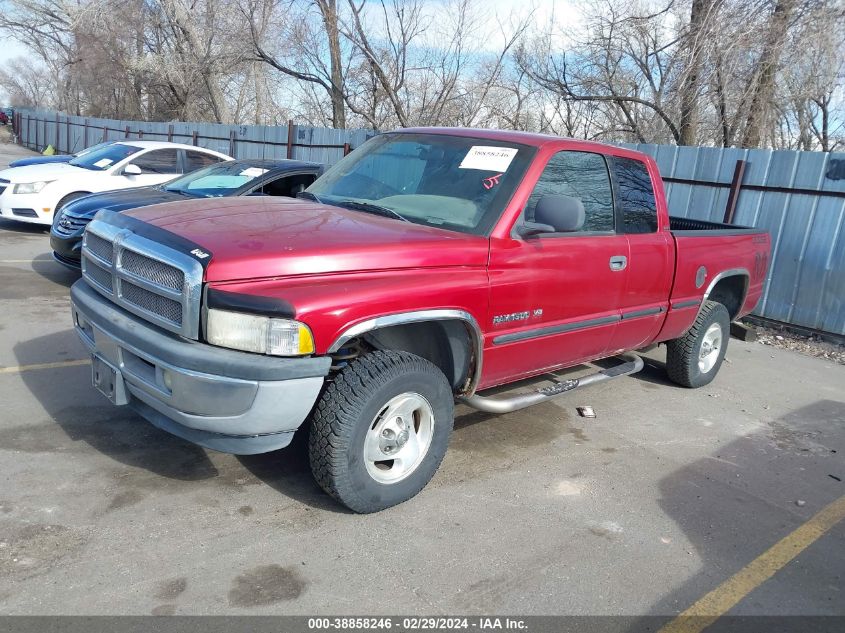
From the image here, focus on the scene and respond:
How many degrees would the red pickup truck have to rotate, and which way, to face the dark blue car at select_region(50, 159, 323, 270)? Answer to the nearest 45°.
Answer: approximately 90° to its right

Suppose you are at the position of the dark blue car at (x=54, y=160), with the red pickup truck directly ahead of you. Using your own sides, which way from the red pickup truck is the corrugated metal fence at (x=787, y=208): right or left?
left

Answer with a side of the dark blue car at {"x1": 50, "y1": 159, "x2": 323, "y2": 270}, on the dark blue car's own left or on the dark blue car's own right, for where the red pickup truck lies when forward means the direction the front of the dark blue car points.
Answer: on the dark blue car's own left

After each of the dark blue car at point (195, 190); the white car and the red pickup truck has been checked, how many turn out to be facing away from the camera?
0

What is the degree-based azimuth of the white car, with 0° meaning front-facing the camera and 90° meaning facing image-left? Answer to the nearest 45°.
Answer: approximately 45°

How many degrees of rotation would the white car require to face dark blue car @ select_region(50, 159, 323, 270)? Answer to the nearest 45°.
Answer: approximately 90° to its left

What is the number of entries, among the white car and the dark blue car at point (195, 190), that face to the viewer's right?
0

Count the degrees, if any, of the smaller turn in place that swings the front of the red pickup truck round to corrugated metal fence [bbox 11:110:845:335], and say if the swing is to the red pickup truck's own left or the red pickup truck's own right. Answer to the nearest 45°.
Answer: approximately 180°

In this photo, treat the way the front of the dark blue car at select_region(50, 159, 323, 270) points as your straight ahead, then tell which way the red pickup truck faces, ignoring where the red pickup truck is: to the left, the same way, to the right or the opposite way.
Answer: the same way

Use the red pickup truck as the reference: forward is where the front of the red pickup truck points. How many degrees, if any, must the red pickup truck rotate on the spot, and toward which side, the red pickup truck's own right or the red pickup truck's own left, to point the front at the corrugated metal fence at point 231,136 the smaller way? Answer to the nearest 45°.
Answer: approximately 135° to the red pickup truck's own right

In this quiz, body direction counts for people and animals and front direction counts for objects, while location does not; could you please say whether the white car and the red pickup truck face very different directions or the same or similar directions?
same or similar directions

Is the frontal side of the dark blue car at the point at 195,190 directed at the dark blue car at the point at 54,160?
no

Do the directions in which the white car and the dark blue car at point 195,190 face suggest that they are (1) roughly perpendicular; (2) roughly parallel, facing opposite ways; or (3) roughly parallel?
roughly parallel

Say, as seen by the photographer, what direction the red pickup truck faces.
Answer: facing the viewer and to the left of the viewer

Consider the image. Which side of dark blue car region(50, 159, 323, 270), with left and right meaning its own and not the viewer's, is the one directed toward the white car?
right
